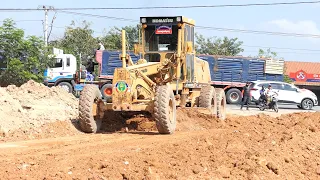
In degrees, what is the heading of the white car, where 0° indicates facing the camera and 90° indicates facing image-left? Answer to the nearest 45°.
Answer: approximately 270°

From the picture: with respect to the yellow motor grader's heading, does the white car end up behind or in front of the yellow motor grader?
behind

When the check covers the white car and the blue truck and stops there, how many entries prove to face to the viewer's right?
1

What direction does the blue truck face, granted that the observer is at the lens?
facing to the left of the viewer

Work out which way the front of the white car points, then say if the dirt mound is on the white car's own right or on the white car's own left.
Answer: on the white car's own right

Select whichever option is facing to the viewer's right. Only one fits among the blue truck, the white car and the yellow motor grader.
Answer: the white car

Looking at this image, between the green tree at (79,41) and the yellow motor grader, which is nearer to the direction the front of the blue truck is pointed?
the green tree

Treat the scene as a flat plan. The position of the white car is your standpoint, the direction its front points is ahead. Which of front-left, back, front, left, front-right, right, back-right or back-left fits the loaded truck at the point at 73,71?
back

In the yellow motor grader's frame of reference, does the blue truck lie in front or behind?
behind

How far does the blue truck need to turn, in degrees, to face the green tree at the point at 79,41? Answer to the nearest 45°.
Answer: approximately 45° to its right

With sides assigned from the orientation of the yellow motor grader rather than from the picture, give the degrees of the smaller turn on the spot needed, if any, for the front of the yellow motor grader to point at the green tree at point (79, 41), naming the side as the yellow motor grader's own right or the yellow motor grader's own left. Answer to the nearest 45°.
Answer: approximately 135° to the yellow motor grader's own right

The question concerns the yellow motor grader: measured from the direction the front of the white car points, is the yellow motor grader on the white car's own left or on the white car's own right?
on the white car's own right

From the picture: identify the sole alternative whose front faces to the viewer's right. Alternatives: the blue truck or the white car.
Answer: the white car

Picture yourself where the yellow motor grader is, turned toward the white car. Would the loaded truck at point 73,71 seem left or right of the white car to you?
left
